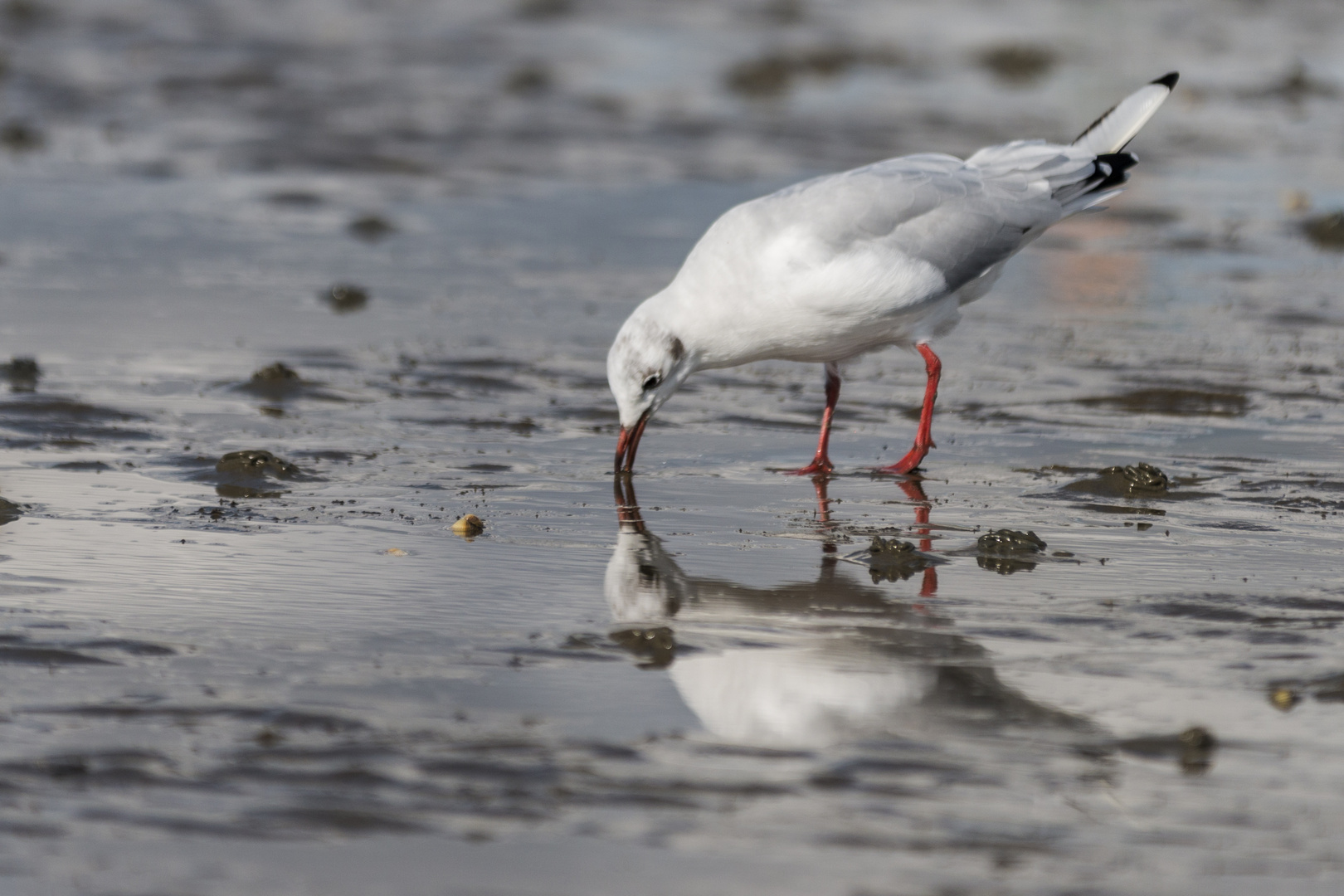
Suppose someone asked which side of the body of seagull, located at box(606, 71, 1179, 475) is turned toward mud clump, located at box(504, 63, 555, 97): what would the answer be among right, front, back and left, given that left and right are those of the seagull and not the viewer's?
right

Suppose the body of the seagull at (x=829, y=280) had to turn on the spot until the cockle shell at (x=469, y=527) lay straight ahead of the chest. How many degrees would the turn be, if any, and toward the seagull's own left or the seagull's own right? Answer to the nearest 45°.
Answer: approximately 45° to the seagull's own left

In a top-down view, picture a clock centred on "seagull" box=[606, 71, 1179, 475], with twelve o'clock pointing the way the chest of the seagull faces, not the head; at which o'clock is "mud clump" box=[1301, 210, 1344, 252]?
The mud clump is roughly at 4 o'clock from the seagull.

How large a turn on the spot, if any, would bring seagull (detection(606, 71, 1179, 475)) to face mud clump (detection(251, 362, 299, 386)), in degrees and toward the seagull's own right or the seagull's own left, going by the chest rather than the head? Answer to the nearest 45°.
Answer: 0° — it already faces it

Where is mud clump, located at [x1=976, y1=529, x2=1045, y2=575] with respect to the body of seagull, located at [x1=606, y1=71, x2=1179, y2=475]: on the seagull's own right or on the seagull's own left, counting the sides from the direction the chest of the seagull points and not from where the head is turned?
on the seagull's own left

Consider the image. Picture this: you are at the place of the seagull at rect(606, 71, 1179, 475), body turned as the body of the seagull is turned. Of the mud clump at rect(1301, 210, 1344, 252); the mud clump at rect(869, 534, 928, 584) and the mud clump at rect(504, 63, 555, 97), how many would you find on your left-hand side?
1

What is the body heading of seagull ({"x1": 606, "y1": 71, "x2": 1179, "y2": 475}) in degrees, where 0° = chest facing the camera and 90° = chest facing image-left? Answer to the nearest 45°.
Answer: approximately 90°

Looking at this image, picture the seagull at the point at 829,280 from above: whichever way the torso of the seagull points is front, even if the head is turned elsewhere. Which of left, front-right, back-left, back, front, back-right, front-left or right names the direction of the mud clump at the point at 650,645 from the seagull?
left

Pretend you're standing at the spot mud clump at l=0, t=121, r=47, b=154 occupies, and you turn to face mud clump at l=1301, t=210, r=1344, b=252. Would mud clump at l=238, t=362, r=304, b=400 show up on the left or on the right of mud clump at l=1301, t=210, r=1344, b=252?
right

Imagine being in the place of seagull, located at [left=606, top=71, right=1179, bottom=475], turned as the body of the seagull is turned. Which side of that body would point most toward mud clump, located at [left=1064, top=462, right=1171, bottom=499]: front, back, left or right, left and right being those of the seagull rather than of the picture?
back

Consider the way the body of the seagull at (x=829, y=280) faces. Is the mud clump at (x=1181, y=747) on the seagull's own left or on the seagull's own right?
on the seagull's own left

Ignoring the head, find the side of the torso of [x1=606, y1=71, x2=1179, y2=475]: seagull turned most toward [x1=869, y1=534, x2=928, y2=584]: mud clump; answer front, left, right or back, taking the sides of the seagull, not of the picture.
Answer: left
